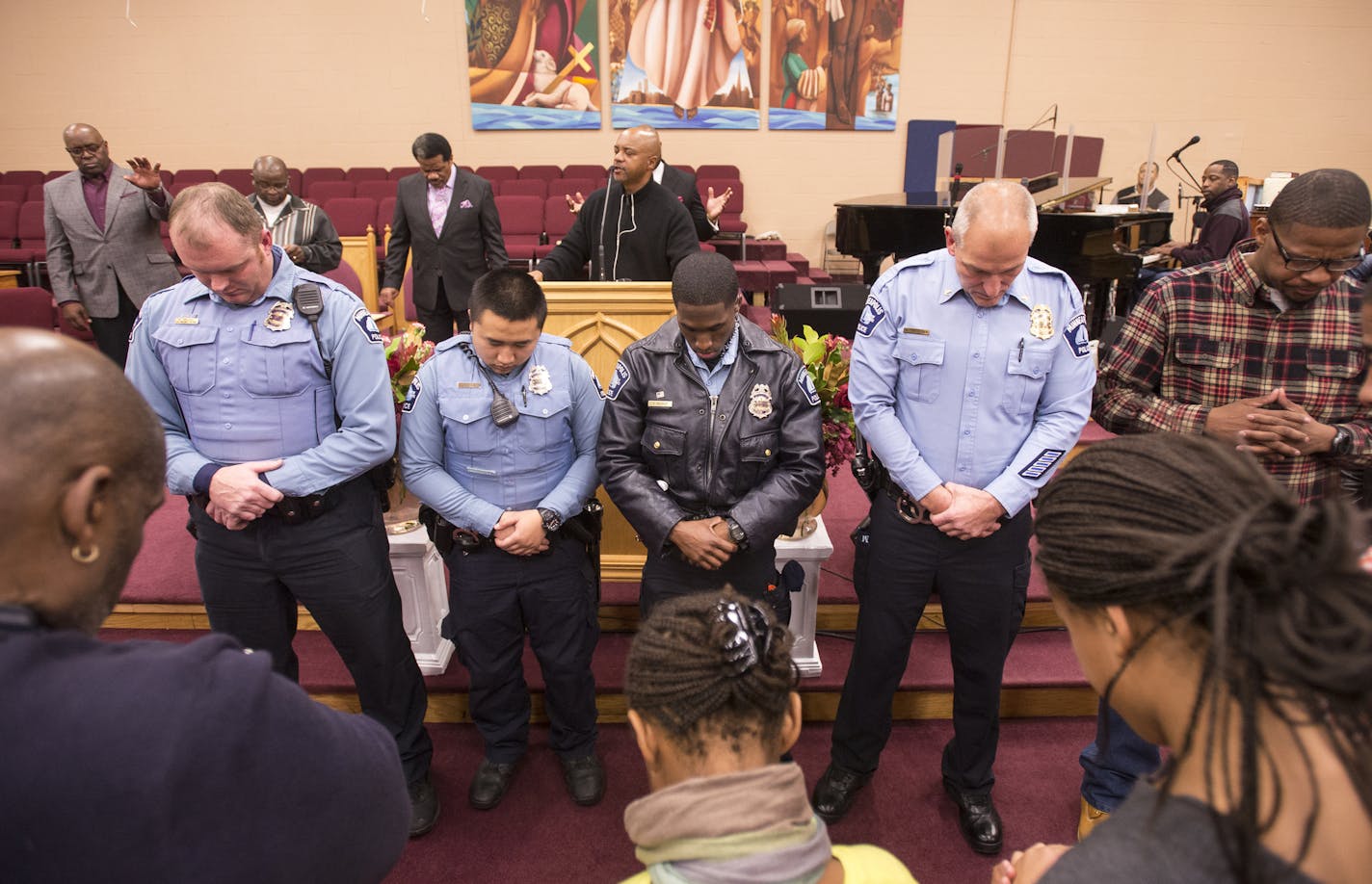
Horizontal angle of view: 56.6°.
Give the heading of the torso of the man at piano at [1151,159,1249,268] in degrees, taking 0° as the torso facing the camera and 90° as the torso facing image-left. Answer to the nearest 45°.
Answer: approximately 90°

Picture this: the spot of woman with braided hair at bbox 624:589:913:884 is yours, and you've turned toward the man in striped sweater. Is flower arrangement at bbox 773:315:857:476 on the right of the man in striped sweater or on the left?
right

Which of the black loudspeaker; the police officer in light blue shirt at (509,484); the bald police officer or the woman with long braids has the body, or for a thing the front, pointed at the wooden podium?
the woman with long braids

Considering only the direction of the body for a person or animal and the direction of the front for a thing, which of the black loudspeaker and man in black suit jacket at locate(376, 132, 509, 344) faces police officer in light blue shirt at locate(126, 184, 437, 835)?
the man in black suit jacket

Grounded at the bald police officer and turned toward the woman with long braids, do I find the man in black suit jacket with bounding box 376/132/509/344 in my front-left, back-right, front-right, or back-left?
back-right

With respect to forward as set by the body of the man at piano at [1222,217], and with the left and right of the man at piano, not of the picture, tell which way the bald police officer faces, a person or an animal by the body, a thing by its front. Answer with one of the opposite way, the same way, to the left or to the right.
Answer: to the left
